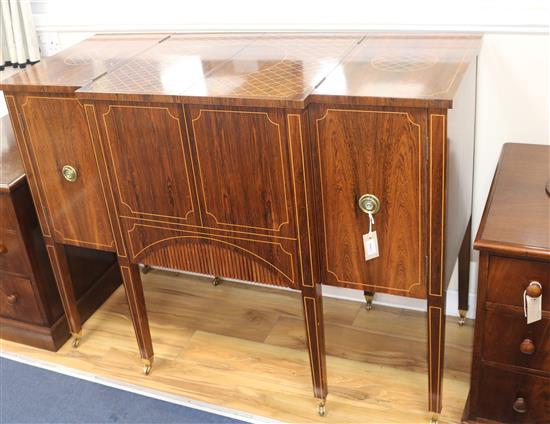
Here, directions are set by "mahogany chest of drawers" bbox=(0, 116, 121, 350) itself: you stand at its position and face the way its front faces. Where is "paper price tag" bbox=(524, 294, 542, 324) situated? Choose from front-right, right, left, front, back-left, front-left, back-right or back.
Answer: left

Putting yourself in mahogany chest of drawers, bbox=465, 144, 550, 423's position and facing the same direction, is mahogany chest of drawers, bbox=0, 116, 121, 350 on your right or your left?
on your right

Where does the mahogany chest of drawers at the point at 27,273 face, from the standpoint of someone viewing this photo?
facing the viewer and to the left of the viewer

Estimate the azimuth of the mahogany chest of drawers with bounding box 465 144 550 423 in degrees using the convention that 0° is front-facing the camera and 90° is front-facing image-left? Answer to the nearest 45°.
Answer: approximately 0°

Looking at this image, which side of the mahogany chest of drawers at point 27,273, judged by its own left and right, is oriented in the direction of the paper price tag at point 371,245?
left

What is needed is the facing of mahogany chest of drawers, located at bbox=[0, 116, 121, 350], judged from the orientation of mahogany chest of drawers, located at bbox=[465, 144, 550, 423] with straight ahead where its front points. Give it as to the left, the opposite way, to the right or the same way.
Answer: the same way

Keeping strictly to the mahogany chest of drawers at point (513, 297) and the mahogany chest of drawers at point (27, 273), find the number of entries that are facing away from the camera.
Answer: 0

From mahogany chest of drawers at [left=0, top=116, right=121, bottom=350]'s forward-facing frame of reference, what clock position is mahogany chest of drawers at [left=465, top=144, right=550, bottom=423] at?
mahogany chest of drawers at [left=465, top=144, right=550, bottom=423] is roughly at 9 o'clock from mahogany chest of drawers at [left=0, top=116, right=121, bottom=350].

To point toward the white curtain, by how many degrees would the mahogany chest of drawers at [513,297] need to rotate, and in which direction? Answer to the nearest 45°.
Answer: approximately 90° to its right

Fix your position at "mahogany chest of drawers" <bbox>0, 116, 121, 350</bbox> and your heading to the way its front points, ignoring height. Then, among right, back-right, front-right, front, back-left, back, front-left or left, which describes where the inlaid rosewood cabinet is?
left
